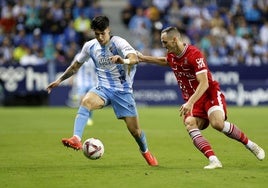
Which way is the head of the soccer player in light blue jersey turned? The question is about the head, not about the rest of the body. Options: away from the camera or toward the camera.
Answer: toward the camera

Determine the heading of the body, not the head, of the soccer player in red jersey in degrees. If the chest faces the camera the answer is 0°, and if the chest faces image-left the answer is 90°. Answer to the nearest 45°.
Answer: approximately 45°

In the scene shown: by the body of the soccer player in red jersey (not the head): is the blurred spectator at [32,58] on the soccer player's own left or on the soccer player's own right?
on the soccer player's own right

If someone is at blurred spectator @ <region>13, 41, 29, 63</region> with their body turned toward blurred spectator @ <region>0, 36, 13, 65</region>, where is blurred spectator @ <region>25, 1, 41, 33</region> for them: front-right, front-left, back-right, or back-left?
back-right

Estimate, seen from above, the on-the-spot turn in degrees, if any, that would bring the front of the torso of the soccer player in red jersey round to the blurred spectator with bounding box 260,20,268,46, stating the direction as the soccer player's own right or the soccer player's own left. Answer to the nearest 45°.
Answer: approximately 135° to the soccer player's own right

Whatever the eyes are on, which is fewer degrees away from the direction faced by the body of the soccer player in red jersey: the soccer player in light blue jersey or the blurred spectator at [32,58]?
the soccer player in light blue jersey

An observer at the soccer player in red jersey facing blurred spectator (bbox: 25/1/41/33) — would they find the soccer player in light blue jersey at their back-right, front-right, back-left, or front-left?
front-left

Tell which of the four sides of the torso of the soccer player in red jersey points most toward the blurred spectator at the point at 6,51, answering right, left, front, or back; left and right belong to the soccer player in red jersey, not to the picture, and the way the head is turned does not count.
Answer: right

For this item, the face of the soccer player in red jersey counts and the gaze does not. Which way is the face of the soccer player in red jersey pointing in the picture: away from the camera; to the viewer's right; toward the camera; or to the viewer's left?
to the viewer's left

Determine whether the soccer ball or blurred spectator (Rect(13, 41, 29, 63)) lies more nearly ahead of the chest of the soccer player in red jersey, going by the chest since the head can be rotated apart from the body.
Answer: the soccer ball
